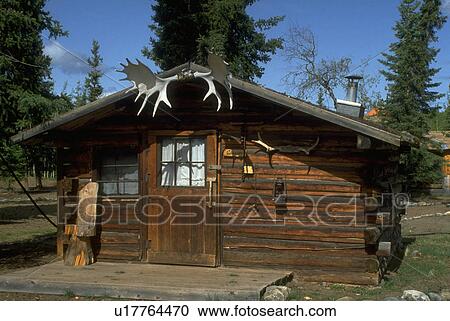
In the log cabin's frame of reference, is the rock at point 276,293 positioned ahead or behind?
ahead

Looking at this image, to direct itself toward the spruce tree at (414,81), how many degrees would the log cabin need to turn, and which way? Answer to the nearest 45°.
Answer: approximately 135° to its left

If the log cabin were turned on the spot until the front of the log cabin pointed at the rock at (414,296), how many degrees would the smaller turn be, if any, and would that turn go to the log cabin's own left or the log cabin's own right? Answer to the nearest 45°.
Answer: approximately 45° to the log cabin's own left

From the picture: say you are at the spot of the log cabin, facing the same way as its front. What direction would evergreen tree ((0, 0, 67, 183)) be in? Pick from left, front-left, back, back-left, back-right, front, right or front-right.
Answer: back-right

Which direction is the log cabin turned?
toward the camera

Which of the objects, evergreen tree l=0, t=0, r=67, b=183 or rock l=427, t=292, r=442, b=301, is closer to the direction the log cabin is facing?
the rock

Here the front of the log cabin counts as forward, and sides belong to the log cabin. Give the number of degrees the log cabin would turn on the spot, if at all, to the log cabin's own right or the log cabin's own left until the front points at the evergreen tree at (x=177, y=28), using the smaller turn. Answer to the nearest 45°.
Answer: approximately 180°

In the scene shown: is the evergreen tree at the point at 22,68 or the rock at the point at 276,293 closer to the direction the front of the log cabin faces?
the rock

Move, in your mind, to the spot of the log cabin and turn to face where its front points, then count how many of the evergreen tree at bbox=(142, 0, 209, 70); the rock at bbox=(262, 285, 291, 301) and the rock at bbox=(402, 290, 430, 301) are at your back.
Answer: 1

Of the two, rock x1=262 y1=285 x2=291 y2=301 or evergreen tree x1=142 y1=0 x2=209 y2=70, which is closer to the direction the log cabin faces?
the rock

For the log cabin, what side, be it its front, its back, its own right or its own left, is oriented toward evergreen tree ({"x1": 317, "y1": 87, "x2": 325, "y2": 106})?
back

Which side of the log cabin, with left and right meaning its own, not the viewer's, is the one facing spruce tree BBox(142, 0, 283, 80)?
back

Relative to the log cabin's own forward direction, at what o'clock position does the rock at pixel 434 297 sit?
The rock is roughly at 10 o'clock from the log cabin.
